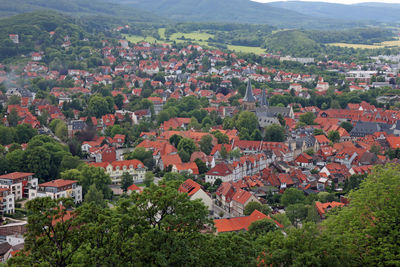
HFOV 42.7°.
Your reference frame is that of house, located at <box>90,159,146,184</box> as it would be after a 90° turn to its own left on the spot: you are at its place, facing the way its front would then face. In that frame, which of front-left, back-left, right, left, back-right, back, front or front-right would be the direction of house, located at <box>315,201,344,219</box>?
front-right

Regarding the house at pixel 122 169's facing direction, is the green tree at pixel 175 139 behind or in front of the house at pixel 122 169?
behind

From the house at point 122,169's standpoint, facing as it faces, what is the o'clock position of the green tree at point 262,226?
The green tree is roughly at 11 o'clock from the house.

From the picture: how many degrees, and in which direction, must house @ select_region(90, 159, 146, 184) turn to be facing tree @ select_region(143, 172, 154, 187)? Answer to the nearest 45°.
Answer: approximately 45° to its left

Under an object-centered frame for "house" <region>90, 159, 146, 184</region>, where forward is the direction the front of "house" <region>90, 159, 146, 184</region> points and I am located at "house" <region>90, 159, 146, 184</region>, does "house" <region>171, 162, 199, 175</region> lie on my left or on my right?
on my left

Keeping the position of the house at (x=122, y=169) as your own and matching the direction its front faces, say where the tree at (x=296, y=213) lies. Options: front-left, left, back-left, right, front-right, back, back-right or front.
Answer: front-left

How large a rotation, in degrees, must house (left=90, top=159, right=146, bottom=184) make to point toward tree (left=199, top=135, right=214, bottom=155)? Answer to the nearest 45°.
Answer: approximately 135° to its left

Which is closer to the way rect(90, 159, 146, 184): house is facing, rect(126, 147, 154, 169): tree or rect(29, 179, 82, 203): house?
the house

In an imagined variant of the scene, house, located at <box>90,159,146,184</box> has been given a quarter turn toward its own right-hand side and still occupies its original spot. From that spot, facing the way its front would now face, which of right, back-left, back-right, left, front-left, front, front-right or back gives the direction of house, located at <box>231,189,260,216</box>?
back-left

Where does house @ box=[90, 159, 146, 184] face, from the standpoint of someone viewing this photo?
facing the viewer

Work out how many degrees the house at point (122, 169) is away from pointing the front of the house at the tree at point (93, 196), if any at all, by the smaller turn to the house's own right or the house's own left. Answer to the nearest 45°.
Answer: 0° — it already faces it

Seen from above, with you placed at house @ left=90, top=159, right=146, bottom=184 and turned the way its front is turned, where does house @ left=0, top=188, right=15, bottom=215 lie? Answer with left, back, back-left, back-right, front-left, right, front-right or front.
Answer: front-right

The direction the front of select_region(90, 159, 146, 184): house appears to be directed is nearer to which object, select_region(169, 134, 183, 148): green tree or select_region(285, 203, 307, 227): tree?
the tree

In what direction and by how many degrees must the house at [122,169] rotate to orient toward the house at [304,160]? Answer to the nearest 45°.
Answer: approximately 90° to its left

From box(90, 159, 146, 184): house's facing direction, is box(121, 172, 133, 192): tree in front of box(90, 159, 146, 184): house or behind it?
in front

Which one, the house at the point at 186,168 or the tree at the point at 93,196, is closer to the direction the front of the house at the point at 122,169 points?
the tree

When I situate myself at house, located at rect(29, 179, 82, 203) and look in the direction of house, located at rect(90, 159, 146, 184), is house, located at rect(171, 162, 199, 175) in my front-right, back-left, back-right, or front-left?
front-right

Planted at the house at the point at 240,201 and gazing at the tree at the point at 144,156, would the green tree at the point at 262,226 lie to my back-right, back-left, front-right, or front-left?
back-left
